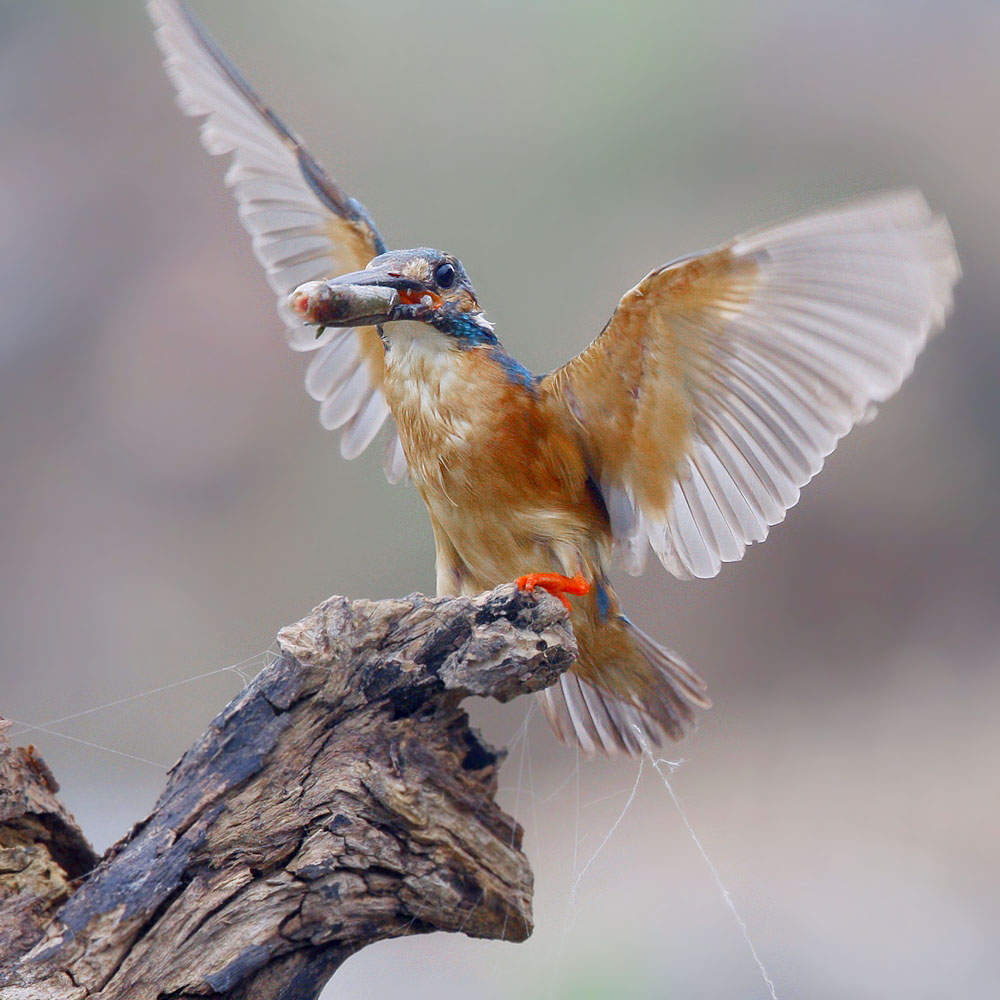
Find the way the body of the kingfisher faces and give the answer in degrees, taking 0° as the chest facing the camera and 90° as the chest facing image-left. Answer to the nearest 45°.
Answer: approximately 45°
